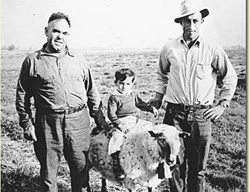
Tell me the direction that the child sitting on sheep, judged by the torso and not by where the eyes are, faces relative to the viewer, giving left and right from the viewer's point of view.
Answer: facing the viewer and to the right of the viewer

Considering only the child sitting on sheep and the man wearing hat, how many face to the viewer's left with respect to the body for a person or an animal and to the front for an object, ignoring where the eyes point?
0

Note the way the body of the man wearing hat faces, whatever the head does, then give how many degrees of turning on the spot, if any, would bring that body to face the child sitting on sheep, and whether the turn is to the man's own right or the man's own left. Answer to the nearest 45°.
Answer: approximately 90° to the man's own right

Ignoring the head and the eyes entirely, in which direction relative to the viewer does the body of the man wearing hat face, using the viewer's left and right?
facing the viewer

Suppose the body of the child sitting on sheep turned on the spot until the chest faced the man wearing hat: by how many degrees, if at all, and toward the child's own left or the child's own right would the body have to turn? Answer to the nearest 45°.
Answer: approximately 45° to the child's own left
